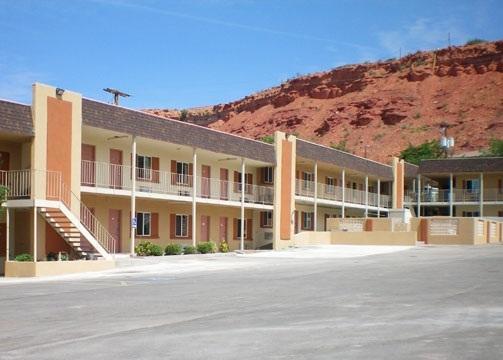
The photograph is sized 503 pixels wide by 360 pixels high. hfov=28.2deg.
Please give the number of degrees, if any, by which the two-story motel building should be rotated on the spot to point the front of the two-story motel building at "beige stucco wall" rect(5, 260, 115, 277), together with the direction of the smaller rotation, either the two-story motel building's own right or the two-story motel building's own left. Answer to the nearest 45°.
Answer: approximately 45° to the two-story motel building's own right

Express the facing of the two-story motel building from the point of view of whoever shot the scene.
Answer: facing the viewer and to the right of the viewer
